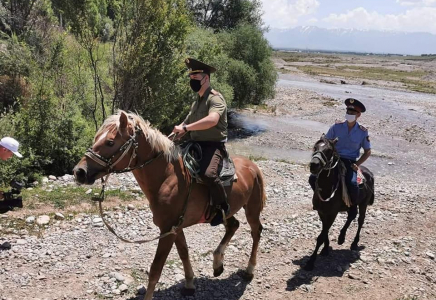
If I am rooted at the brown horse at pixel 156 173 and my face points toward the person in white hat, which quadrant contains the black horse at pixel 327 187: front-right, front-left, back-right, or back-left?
back-right

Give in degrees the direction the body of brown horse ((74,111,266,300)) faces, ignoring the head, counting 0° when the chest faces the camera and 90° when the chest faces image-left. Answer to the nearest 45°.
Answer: approximately 45°

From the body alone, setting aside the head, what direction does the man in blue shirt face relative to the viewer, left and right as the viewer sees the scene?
facing the viewer and to the left of the viewer

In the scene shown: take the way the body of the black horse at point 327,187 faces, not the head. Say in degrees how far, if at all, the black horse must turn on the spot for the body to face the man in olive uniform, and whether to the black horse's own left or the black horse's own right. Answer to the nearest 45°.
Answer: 0° — it already faces them

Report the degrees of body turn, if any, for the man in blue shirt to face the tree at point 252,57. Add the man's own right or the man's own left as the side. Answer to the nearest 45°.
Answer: approximately 135° to the man's own right

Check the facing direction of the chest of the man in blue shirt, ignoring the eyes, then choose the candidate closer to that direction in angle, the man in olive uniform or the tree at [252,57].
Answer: the man in olive uniform

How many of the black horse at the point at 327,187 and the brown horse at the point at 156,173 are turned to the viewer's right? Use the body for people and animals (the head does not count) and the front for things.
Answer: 0

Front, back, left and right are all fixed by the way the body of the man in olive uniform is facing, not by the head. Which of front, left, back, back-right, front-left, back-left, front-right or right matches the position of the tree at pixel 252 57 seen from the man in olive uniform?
back-right

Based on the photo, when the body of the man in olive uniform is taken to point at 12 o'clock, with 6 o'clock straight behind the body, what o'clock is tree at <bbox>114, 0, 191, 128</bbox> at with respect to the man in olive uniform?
The tree is roughly at 4 o'clock from the man in olive uniform.

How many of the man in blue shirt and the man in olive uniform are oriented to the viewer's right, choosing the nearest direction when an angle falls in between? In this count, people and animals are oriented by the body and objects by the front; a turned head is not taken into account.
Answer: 0

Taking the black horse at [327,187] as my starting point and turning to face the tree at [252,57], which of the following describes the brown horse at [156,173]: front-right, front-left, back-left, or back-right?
back-left

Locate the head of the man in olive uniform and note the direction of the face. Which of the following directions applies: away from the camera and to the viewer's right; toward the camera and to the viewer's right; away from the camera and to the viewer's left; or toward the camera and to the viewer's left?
toward the camera and to the viewer's left
